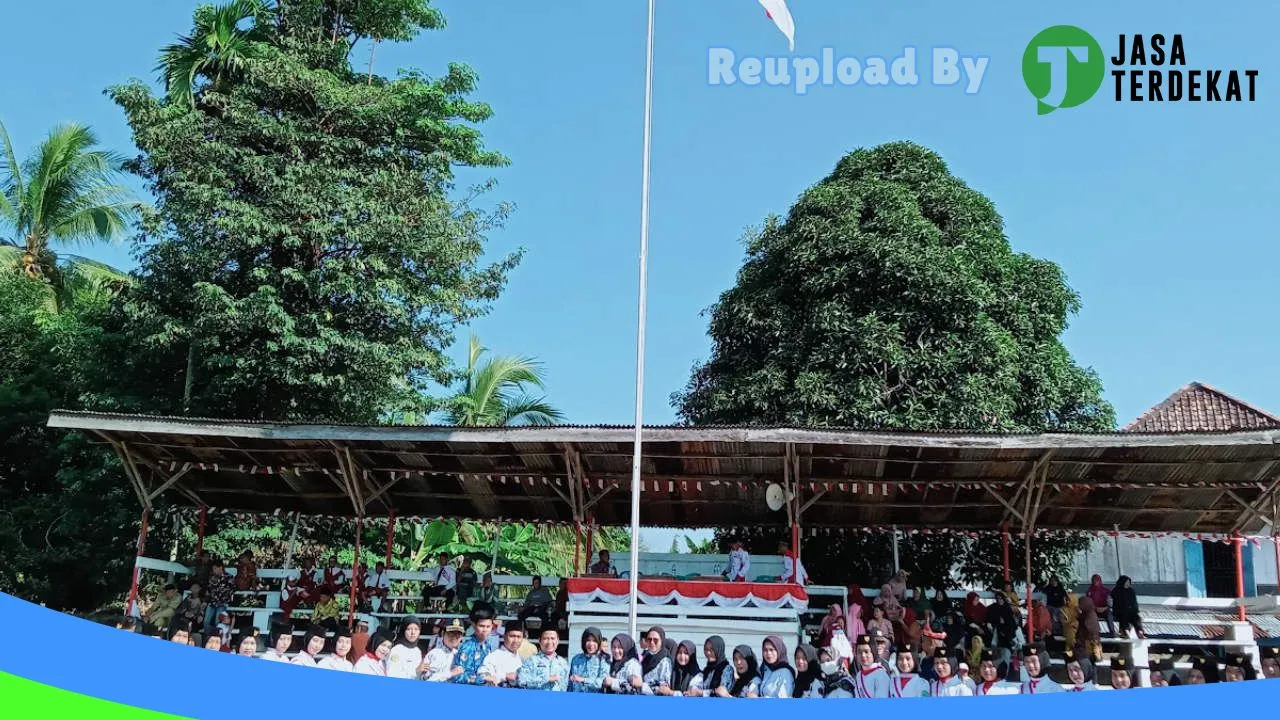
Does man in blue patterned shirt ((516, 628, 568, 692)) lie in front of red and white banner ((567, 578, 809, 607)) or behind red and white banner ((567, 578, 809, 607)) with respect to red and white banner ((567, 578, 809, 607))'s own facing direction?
in front

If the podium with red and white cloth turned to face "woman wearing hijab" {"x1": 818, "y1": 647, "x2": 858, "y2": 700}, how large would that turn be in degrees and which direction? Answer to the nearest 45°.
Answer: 0° — it already faces them

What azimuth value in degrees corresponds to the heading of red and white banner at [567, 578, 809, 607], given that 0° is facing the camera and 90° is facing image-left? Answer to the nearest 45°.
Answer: approximately 0°

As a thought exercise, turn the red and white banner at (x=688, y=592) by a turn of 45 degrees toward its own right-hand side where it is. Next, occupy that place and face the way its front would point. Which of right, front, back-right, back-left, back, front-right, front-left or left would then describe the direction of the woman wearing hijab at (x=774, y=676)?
front-left

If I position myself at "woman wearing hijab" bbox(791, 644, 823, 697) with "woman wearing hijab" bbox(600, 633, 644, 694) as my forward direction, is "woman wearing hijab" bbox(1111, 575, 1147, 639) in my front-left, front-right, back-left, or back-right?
back-right

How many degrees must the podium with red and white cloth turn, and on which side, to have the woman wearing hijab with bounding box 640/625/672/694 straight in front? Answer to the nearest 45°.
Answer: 0° — it already faces them

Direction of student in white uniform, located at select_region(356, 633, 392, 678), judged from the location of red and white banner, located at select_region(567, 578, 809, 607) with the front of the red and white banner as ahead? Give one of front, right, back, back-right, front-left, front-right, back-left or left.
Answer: front-right

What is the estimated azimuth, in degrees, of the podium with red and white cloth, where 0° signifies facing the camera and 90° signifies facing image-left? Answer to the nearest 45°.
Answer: approximately 0°

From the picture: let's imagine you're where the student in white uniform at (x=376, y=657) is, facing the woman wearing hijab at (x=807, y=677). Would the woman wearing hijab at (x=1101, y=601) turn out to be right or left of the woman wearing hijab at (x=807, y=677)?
left

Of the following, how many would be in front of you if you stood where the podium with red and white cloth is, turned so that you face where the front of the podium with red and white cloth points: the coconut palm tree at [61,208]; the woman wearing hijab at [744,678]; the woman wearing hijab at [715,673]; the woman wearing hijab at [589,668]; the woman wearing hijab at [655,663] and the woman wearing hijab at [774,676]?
5

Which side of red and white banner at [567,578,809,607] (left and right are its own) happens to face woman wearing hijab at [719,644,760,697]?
front

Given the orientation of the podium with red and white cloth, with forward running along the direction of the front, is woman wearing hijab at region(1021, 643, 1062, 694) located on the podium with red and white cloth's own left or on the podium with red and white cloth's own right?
on the podium with red and white cloth's own left

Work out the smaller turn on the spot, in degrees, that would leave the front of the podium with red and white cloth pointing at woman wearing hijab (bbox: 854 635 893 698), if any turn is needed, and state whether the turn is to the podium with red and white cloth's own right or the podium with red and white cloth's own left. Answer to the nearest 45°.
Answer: approximately 45° to the podium with red and white cloth's own left

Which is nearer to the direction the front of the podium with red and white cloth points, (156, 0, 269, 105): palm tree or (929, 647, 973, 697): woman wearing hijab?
the woman wearing hijab
